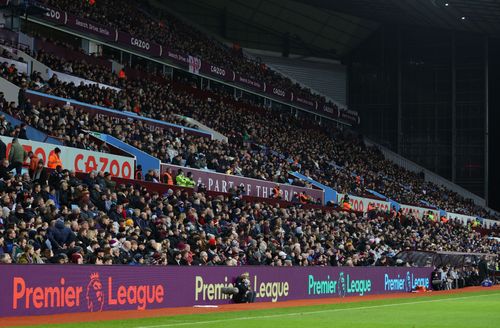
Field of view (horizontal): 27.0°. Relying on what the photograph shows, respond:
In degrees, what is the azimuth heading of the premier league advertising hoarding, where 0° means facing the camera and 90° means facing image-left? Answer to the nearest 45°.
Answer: approximately 315°

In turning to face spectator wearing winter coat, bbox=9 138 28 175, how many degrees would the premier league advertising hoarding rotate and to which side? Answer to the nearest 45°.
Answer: approximately 180°

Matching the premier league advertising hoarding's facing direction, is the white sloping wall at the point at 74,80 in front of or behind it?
behind
